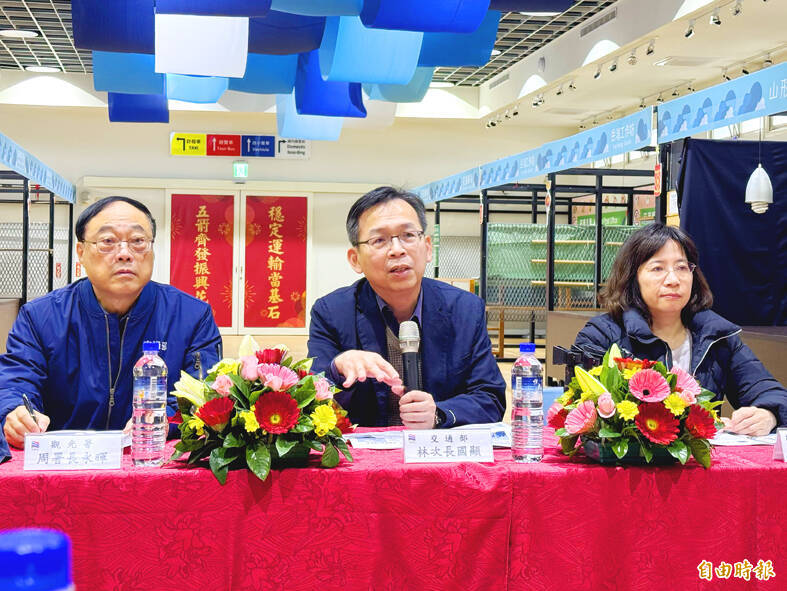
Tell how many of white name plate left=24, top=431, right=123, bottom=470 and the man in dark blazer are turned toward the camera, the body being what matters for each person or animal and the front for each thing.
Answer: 2

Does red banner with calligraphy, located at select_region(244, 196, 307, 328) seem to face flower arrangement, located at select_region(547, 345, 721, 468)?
yes

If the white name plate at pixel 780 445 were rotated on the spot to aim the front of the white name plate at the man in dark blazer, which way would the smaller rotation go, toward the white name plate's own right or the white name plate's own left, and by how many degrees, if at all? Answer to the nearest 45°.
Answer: approximately 90° to the white name plate's own right

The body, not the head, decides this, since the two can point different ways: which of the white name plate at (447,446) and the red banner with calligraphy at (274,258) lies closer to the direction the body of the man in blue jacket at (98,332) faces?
the white name plate
